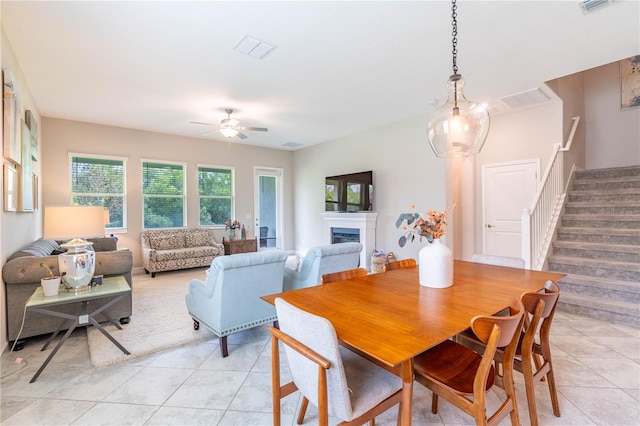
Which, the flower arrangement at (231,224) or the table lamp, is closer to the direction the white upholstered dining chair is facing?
the flower arrangement

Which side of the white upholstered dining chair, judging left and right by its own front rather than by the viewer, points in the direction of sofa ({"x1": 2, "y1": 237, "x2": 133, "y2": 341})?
left

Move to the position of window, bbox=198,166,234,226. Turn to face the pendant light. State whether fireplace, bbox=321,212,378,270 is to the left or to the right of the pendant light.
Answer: left

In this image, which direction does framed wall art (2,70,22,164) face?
to the viewer's right

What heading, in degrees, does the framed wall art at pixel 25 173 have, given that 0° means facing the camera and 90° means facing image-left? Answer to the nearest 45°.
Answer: approximately 270°

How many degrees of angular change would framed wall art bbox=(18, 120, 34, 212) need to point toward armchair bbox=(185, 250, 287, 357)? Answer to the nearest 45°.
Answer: approximately 45° to its right

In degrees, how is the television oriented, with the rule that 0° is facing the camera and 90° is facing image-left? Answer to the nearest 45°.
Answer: approximately 45°

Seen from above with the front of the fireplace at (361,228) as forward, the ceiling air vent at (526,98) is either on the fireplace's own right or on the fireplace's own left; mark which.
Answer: on the fireplace's own left

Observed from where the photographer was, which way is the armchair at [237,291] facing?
facing away from the viewer and to the left of the viewer

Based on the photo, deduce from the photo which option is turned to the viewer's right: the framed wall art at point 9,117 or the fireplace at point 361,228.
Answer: the framed wall art

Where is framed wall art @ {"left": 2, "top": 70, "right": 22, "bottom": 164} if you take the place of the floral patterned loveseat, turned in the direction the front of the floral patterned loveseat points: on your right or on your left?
on your right

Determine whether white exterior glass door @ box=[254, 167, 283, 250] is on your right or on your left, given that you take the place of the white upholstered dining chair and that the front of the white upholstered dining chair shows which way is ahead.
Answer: on your left

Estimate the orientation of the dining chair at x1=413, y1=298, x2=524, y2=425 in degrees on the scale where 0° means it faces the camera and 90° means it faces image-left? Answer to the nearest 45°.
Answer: approximately 135°

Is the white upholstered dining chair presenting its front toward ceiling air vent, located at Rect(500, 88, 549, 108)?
yes
